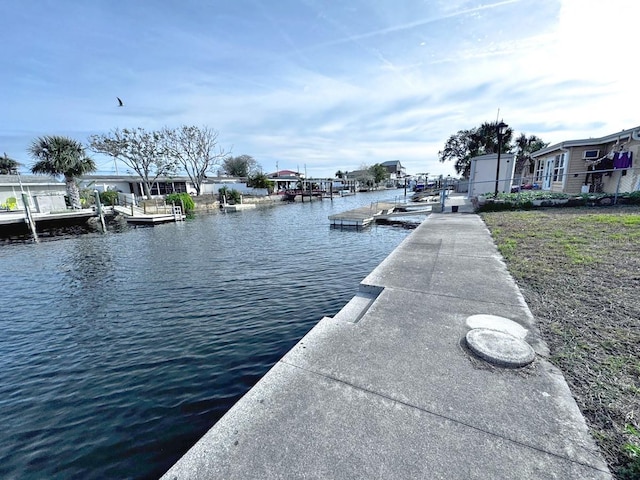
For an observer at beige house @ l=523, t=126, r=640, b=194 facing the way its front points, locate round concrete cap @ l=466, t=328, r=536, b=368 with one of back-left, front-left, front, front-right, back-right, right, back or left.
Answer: front-left

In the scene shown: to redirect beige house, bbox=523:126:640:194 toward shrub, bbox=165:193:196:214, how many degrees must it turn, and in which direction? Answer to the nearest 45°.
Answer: approximately 45° to its right

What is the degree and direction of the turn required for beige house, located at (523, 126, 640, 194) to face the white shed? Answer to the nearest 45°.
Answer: approximately 45° to its right

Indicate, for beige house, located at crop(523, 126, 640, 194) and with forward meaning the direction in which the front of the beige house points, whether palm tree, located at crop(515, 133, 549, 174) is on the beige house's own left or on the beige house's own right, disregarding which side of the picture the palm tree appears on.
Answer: on the beige house's own right

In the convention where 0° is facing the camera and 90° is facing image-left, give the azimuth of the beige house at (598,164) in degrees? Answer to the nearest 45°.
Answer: approximately 45°

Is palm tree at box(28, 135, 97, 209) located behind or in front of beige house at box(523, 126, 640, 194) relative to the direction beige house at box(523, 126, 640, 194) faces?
in front

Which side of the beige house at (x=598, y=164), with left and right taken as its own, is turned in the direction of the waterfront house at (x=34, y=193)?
front

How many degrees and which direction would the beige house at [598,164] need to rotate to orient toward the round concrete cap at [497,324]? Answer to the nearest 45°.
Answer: approximately 45° to its left

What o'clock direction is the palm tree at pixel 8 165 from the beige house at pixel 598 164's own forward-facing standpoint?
The palm tree is roughly at 1 o'clock from the beige house.

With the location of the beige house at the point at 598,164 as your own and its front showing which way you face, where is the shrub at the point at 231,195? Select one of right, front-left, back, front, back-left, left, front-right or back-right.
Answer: front-right

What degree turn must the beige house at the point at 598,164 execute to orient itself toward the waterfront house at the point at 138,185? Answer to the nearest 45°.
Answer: approximately 45° to its right
